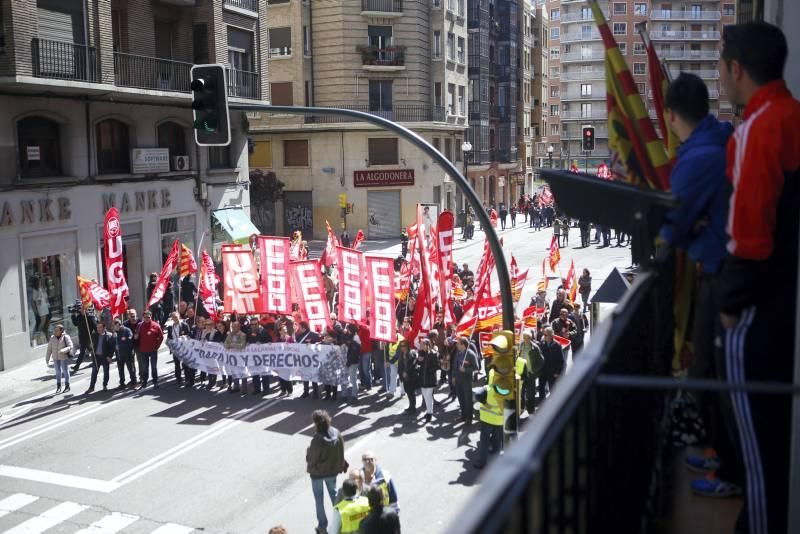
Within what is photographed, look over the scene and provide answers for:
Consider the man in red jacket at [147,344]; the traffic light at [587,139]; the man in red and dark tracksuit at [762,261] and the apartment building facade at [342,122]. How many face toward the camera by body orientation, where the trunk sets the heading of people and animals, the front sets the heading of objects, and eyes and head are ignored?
3

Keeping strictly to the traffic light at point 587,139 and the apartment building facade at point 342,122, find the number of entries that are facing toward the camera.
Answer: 2

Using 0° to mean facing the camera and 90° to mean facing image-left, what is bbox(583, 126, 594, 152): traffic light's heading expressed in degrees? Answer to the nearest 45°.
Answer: approximately 0°

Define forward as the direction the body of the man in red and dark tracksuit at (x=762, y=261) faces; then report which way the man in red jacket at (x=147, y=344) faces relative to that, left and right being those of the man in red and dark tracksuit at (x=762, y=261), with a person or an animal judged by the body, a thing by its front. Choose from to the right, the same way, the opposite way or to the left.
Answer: the opposite way

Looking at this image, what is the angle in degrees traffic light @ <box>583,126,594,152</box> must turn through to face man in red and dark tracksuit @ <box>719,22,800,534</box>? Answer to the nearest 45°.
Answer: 0° — it already faces them

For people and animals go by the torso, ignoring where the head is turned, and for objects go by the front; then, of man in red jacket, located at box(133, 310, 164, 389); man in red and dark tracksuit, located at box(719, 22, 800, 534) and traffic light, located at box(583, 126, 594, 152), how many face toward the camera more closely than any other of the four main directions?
2

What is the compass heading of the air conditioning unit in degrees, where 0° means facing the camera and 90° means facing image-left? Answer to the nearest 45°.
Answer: approximately 315°

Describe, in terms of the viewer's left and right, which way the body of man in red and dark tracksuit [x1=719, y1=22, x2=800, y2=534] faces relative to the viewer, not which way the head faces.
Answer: facing away from the viewer and to the left of the viewer

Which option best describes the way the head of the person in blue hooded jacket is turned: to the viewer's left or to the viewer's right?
to the viewer's left
